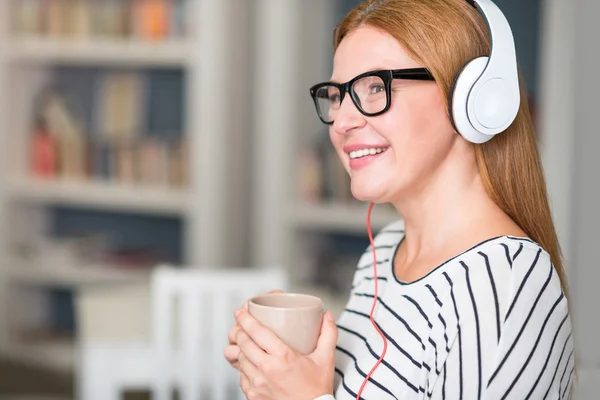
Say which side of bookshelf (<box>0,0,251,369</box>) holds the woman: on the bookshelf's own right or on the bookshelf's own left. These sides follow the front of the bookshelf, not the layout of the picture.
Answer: on the bookshelf's own left

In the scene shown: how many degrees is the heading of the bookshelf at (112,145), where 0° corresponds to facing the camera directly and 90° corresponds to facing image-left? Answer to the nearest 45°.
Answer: approximately 45°

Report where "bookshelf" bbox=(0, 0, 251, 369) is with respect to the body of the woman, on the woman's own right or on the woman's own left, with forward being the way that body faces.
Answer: on the woman's own right

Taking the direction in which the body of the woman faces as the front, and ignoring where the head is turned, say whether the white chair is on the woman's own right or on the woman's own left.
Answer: on the woman's own right
